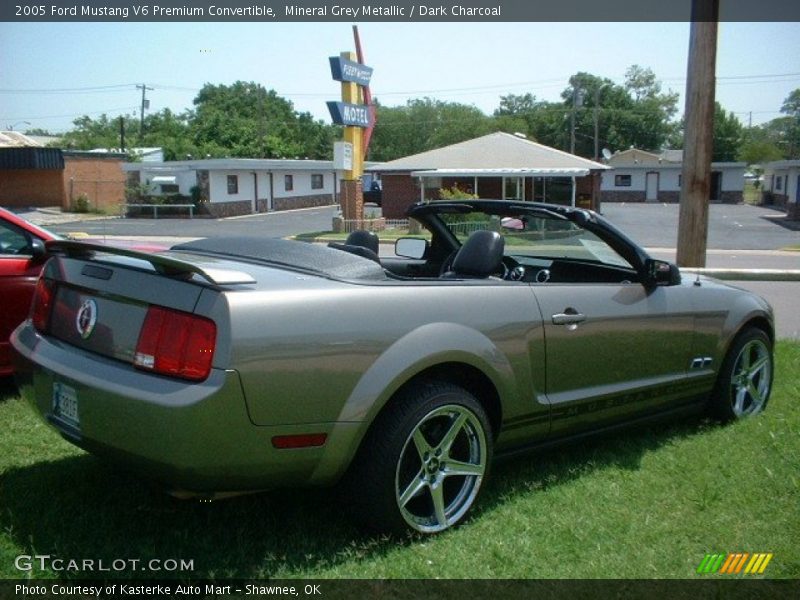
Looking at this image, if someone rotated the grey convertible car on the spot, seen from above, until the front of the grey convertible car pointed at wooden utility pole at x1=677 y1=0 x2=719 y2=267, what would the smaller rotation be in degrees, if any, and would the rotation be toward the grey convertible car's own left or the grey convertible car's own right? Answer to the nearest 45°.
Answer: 0° — it already faces it

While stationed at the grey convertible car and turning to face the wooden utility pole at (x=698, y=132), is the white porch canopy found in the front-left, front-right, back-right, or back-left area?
front-left

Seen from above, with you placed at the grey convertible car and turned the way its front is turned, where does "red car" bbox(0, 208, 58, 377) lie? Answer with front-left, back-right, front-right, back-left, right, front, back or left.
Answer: left

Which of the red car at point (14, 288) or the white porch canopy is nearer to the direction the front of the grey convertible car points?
the white porch canopy

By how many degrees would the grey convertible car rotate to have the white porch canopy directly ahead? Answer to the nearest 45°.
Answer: approximately 45° to its left

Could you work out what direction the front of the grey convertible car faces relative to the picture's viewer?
facing away from the viewer and to the right of the viewer

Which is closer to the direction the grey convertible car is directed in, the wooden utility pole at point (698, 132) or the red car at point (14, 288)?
the wooden utility pole

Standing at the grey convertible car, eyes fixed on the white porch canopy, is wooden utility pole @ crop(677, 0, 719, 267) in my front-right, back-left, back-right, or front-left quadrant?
front-right
